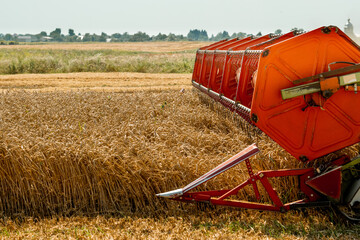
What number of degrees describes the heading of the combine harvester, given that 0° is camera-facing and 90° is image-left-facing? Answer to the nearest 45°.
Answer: approximately 90°
